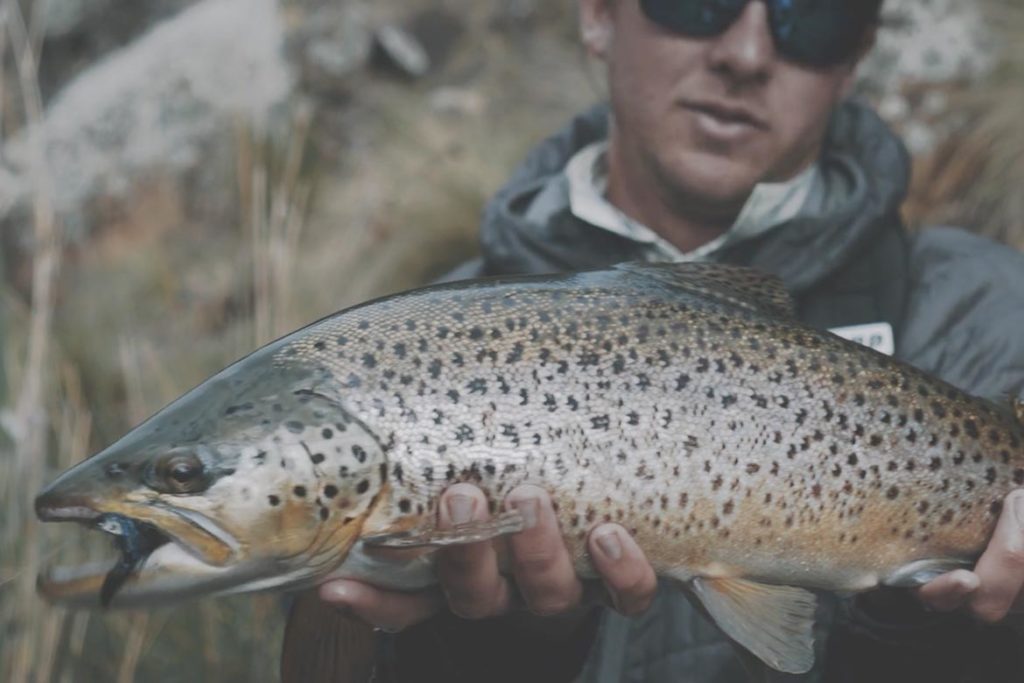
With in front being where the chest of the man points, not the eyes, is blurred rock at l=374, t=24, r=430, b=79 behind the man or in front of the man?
behind

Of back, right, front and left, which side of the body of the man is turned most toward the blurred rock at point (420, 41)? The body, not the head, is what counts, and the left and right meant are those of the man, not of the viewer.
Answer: back

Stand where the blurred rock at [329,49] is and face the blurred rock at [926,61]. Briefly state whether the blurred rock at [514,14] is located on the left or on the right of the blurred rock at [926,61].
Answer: left

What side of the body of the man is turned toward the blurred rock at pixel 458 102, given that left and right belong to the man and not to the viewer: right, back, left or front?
back

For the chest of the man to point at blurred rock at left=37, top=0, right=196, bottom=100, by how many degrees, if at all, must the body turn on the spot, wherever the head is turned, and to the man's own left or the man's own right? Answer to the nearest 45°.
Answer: approximately 135° to the man's own right

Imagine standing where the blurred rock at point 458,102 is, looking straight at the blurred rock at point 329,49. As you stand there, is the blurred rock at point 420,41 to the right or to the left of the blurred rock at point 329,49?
right

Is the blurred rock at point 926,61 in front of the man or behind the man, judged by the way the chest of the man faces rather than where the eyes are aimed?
behind

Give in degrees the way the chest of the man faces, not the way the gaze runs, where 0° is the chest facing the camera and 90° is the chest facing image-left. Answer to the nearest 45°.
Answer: approximately 0°

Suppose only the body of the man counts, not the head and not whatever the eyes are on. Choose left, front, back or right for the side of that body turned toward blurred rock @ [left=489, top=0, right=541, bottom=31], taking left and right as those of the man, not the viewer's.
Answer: back
